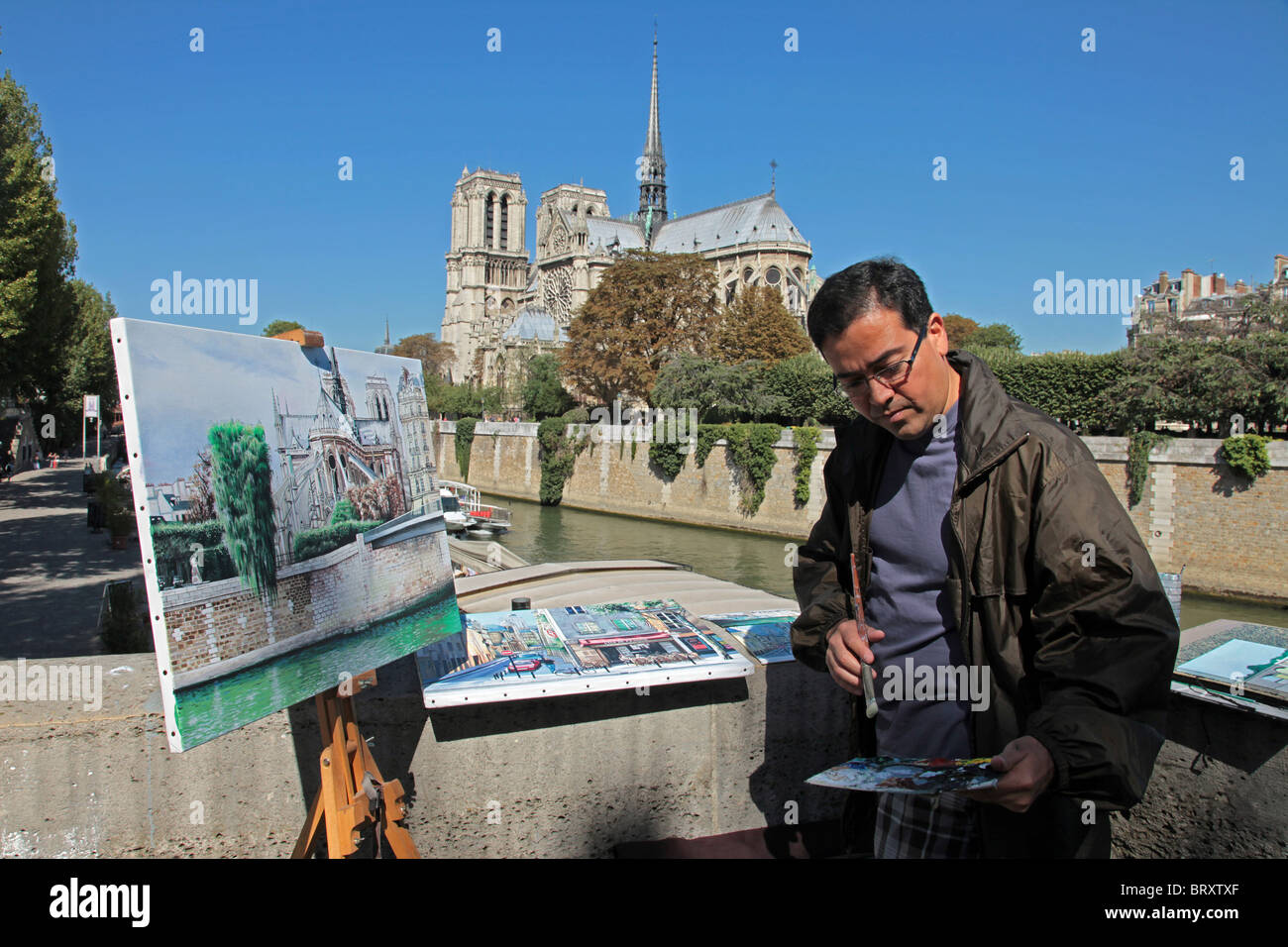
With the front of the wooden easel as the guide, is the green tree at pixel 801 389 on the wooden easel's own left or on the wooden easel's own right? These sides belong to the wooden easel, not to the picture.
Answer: on the wooden easel's own left

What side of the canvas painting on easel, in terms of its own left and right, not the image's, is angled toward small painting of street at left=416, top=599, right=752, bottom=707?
left

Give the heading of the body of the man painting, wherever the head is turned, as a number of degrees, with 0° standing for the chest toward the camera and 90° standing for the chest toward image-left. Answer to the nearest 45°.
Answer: approximately 45°

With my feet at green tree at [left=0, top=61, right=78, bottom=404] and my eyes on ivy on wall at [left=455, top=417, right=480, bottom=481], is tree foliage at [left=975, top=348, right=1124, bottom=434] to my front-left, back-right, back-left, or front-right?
front-right

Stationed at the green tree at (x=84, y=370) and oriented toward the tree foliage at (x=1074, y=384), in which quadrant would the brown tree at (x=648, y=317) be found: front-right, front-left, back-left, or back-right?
front-left

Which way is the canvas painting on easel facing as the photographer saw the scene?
facing the viewer and to the right of the viewer

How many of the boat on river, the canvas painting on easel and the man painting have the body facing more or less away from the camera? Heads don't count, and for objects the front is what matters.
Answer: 0
